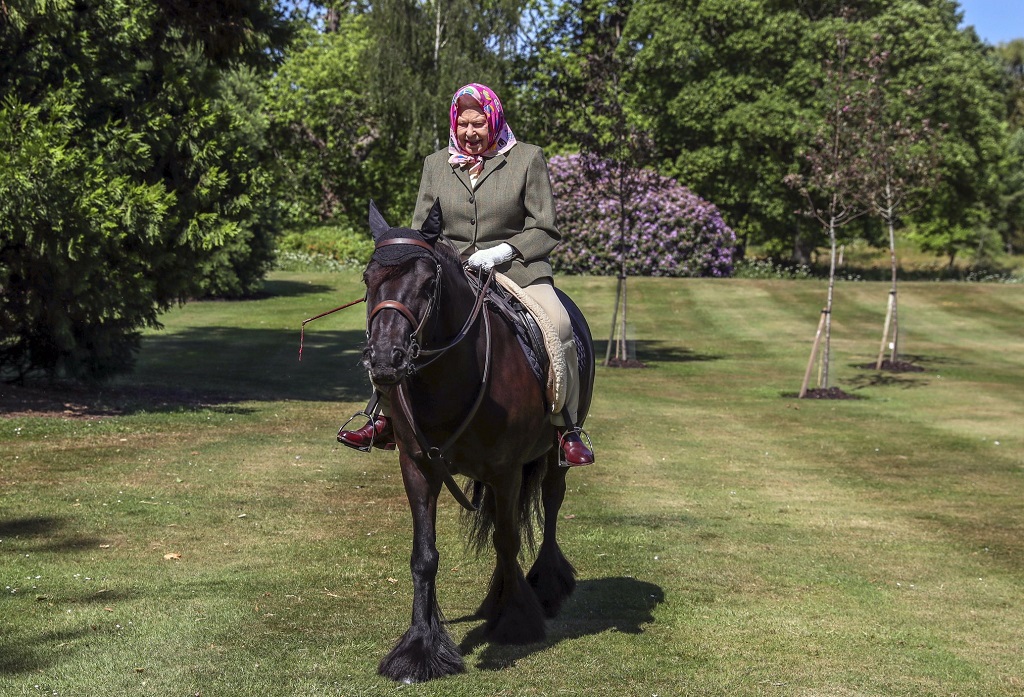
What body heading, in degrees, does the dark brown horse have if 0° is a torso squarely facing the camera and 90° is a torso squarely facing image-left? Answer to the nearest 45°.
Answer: approximately 45°

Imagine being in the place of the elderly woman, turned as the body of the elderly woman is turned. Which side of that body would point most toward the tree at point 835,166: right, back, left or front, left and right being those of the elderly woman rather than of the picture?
back

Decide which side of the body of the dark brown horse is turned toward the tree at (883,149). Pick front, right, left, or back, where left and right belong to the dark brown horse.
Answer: back

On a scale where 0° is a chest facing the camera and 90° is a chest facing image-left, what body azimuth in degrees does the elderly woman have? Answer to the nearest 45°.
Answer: approximately 45°

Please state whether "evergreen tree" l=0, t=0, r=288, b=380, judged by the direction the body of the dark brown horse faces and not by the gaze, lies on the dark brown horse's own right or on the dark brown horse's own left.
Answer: on the dark brown horse's own right
